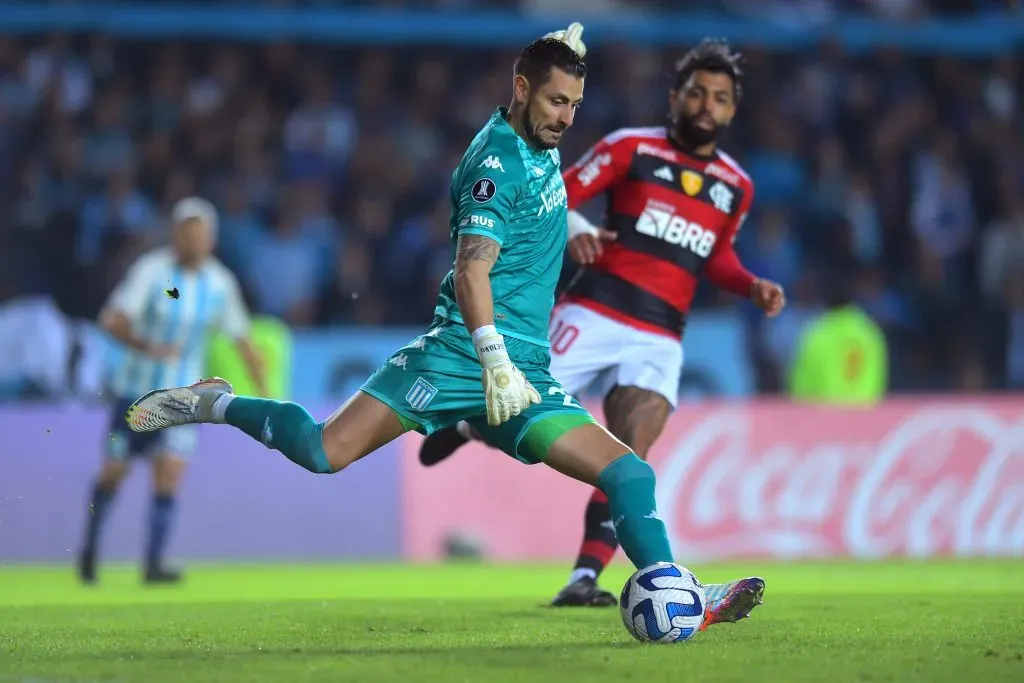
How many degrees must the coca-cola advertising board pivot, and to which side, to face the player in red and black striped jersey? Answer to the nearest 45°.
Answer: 0° — it already faces them

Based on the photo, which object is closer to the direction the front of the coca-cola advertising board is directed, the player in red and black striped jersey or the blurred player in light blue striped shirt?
the player in red and black striped jersey

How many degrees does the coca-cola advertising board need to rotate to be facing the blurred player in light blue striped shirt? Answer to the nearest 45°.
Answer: approximately 45° to its right

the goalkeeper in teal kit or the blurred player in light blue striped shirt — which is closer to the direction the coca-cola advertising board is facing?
the goalkeeper in teal kit

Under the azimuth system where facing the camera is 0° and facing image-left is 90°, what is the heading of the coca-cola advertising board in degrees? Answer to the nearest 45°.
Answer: approximately 0°

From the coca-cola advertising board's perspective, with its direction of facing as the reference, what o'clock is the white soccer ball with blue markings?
The white soccer ball with blue markings is roughly at 12 o'clock from the coca-cola advertising board.

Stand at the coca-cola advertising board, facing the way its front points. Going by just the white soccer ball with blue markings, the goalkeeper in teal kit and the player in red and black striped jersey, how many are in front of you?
3

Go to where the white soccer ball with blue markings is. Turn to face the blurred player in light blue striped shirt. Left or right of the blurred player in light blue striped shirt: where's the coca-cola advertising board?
right

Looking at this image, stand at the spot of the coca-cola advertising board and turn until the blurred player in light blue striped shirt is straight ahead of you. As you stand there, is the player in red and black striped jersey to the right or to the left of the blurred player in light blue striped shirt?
left
